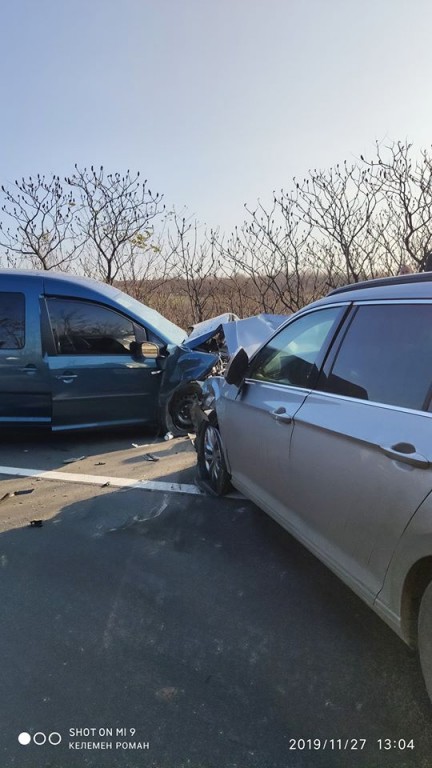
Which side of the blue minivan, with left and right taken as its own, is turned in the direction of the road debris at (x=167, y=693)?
right

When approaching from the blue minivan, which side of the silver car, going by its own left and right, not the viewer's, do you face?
front

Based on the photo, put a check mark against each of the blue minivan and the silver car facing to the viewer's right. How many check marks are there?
1

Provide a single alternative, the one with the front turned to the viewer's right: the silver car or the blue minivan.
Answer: the blue minivan

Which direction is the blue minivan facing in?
to the viewer's right

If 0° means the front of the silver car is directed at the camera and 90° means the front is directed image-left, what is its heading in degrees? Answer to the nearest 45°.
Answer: approximately 135°
